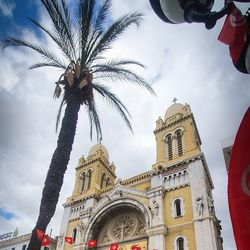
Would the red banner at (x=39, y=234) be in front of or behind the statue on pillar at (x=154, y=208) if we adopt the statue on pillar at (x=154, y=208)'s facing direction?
in front

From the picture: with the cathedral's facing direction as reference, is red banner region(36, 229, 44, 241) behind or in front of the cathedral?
in front

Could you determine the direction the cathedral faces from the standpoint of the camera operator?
facing the viewer and to the left of the viewer

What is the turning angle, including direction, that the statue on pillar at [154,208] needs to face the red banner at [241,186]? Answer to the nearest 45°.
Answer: approximately 45° to its left

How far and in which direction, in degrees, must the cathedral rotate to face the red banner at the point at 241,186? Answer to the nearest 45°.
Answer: approximately 45° to its left

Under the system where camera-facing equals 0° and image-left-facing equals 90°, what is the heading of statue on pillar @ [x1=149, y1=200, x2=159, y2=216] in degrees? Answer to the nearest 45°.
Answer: approximately 45°

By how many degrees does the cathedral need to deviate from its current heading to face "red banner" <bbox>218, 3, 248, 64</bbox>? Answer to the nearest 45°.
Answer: approximately 45° to its left

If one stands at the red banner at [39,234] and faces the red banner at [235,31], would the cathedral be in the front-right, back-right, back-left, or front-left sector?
back-left

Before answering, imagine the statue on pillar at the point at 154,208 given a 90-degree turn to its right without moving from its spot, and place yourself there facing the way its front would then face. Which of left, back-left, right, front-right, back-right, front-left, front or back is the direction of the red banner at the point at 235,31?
back-left
